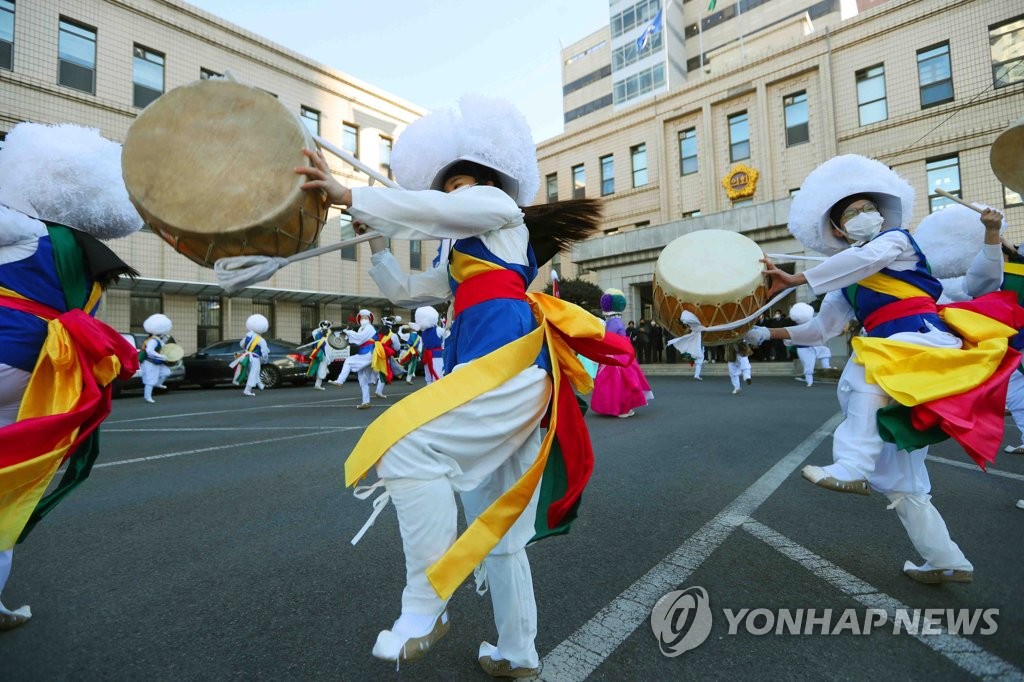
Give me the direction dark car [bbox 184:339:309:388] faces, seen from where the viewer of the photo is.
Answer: facing away from the viewer and to the left of the viewer

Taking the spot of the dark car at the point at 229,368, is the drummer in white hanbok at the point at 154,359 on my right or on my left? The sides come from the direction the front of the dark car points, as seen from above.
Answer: on my left

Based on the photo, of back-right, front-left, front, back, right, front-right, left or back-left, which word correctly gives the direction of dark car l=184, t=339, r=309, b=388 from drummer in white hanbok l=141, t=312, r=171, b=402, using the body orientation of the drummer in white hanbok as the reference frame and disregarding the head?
front-left

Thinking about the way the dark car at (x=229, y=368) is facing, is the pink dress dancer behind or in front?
behind
